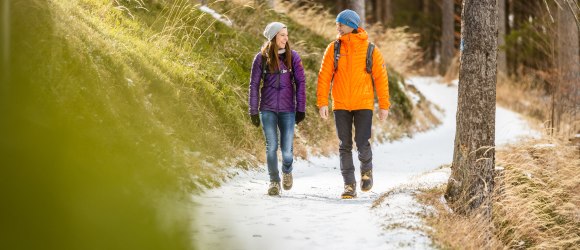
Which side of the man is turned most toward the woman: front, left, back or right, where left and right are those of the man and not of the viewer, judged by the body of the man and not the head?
right

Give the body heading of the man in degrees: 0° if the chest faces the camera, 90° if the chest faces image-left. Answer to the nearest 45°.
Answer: approximately 0°

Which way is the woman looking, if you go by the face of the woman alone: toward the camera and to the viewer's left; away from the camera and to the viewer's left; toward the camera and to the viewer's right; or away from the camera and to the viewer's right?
toward the camera and to the viewer's right

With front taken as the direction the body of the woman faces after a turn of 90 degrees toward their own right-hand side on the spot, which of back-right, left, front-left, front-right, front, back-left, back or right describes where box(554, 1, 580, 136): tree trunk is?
back-right

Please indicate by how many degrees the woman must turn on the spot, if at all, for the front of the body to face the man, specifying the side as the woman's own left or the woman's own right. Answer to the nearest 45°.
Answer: approximately 90° to the woman's own left

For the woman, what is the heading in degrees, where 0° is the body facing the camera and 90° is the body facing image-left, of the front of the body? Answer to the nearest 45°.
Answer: approximately 0°

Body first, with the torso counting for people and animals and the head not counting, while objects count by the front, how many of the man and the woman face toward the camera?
2
